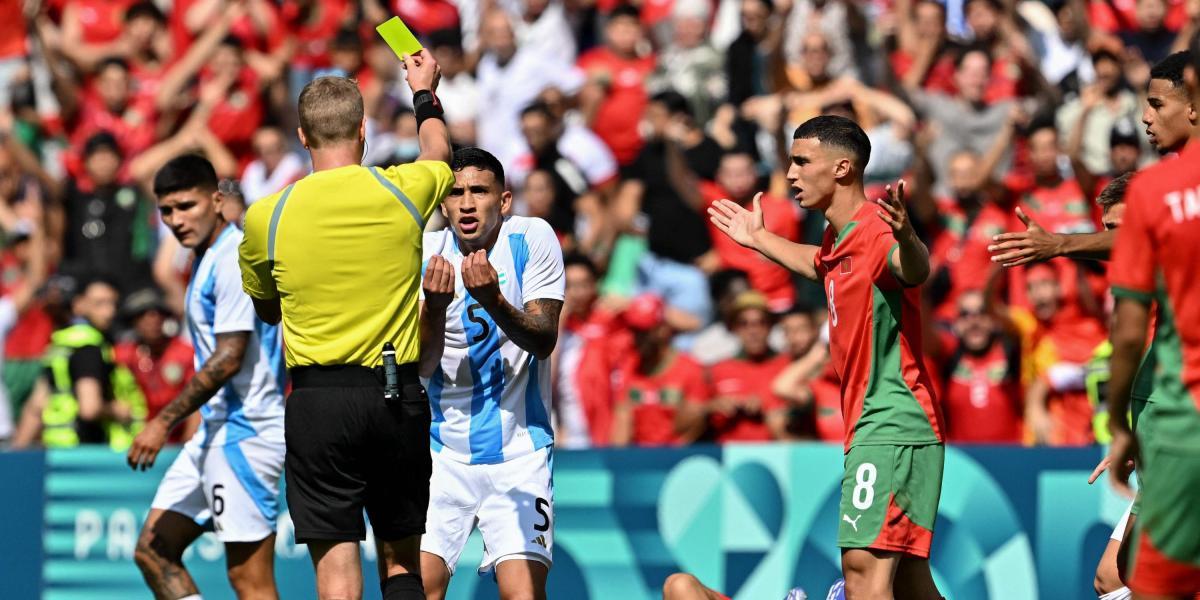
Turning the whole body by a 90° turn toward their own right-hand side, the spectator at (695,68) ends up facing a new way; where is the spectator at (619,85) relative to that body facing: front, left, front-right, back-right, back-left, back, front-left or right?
front

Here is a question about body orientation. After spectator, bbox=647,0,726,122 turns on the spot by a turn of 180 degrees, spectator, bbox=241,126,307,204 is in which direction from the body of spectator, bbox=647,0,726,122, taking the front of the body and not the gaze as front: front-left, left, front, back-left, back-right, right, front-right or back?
left

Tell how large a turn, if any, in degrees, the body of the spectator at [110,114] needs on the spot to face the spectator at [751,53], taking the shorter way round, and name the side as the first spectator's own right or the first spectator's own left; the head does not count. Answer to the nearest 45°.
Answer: approximately 45° to the first spectator's own left

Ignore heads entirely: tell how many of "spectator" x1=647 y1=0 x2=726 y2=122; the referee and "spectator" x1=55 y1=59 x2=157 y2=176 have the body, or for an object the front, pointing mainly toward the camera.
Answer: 2

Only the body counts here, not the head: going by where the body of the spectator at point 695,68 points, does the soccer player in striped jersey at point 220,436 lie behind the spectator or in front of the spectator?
in front

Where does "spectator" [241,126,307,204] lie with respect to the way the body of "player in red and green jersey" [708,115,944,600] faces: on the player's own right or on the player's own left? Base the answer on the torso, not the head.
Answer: on the player's own right

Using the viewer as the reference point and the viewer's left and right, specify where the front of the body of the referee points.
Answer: facing away from the viewer

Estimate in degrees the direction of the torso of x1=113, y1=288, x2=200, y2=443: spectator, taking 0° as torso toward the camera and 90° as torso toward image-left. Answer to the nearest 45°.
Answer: approximately 0°
